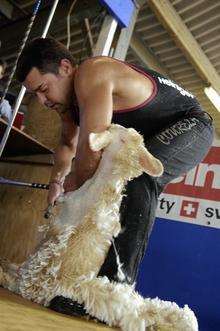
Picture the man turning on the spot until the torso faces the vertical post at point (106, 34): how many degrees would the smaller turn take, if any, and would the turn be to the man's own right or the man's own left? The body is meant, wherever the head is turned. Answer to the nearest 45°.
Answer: approximately 90° to the man's own right

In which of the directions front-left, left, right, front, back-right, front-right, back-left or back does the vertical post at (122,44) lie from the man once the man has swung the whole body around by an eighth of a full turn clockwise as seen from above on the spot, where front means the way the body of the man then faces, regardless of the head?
front-right

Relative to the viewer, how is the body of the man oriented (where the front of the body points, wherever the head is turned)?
to the viewer's left

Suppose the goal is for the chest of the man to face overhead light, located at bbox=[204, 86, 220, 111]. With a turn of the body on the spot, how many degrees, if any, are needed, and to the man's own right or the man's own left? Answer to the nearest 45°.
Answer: approximately 90° to the man's own right
